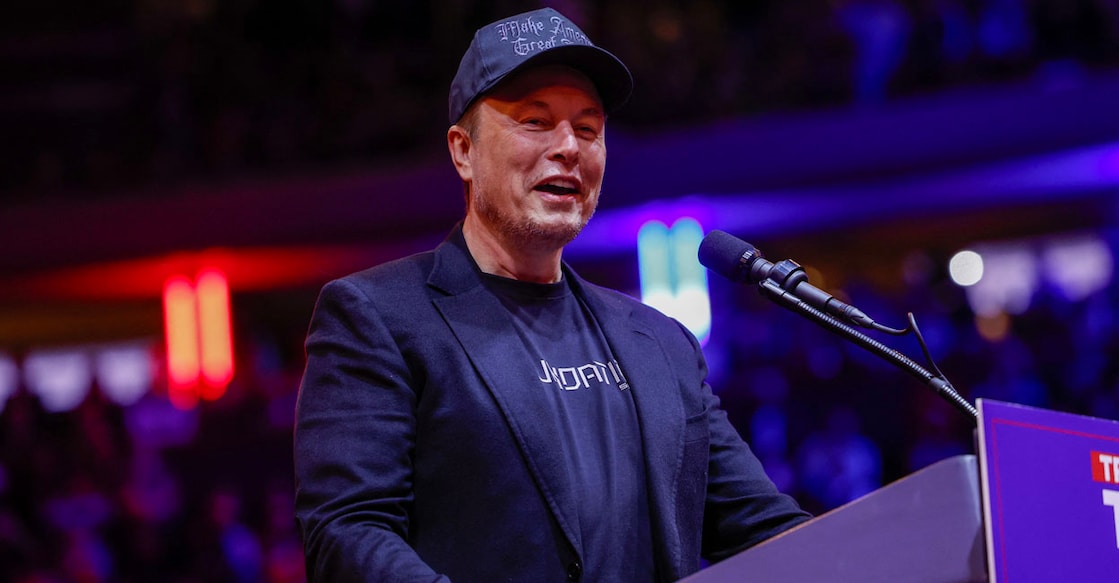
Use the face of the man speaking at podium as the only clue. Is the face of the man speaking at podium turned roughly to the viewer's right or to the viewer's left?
to the viewer's right

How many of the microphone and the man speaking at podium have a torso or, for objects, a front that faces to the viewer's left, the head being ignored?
1

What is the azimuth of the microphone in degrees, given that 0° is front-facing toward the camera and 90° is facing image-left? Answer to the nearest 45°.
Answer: approximately 90°

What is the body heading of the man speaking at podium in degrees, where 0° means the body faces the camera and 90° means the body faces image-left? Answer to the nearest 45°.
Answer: approximately 315°

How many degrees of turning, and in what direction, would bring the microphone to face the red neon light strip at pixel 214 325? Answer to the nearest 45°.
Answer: approximately 45° to its right

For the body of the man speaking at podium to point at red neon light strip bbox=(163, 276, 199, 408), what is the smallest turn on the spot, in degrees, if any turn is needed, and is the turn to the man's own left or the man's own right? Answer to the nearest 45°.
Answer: approximately 135° to the man's own left
